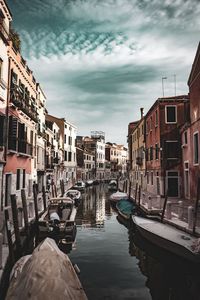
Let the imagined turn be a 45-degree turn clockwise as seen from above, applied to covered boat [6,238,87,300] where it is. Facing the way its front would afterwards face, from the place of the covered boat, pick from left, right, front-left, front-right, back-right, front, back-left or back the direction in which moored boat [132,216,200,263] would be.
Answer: front

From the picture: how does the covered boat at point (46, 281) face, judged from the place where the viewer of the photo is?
facing away from the viewer

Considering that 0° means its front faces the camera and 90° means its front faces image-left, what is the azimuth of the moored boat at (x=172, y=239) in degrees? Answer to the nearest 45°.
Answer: approximately 135°
